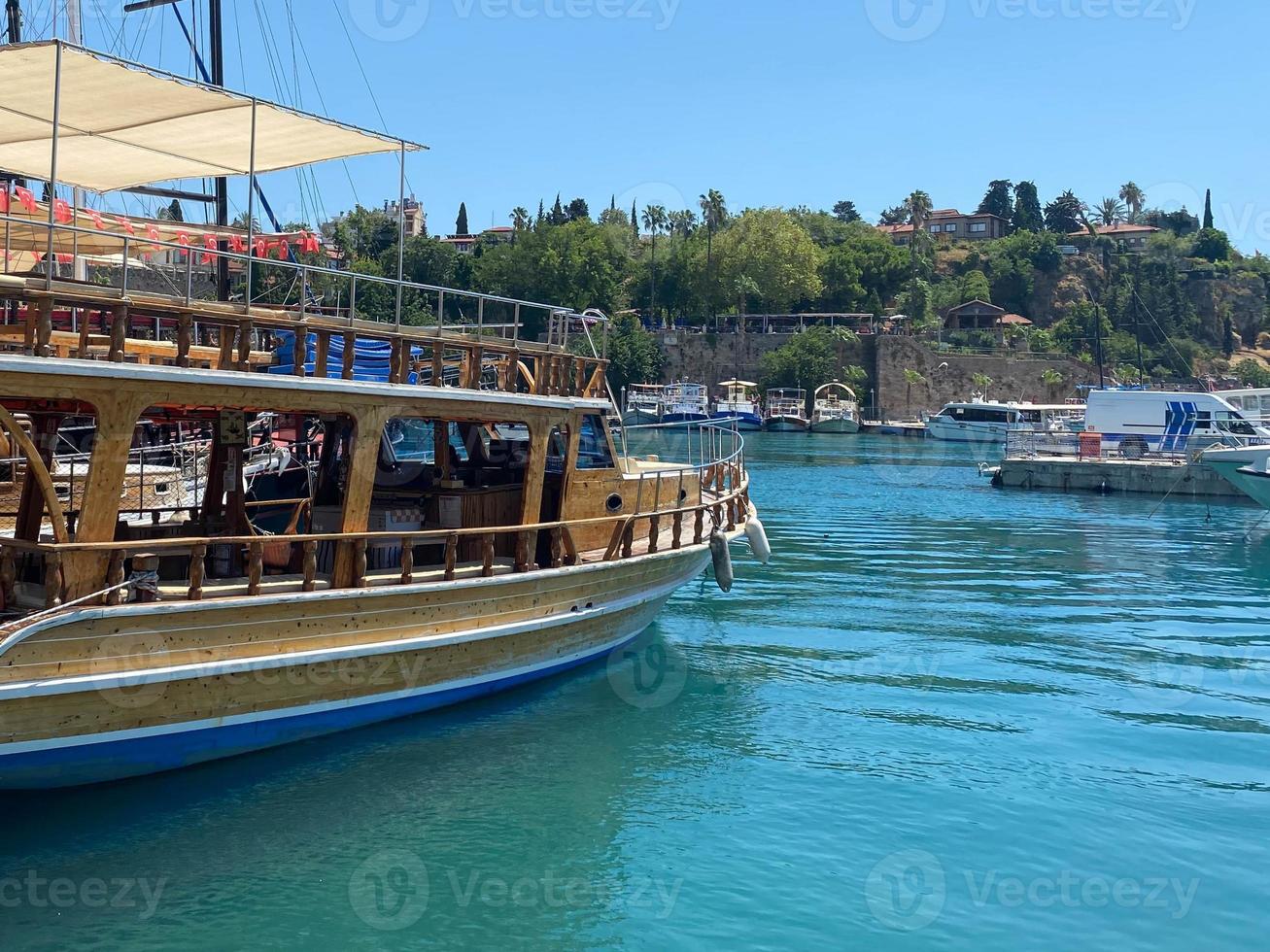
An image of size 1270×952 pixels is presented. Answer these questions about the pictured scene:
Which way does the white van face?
to the viewer's right

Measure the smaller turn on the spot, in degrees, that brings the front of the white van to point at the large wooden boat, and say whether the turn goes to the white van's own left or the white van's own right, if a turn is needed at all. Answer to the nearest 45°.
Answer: approximately 90° to the white van's own right

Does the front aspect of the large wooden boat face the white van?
yes

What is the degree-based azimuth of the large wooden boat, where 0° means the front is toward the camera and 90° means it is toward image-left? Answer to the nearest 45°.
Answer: approximately 225°

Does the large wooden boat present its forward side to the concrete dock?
yes
